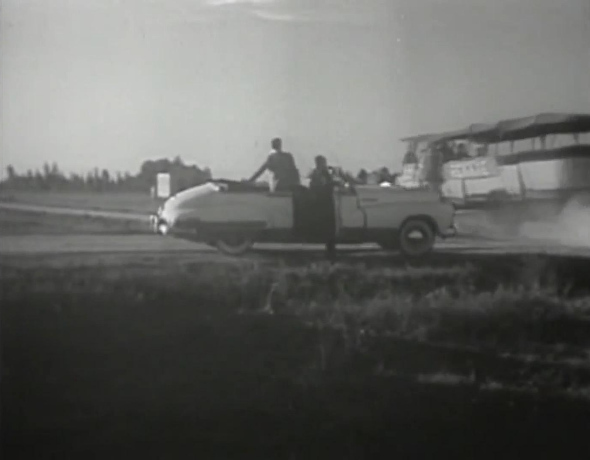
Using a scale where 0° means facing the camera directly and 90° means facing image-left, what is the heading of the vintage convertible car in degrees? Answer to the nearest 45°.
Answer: approximately 270°
